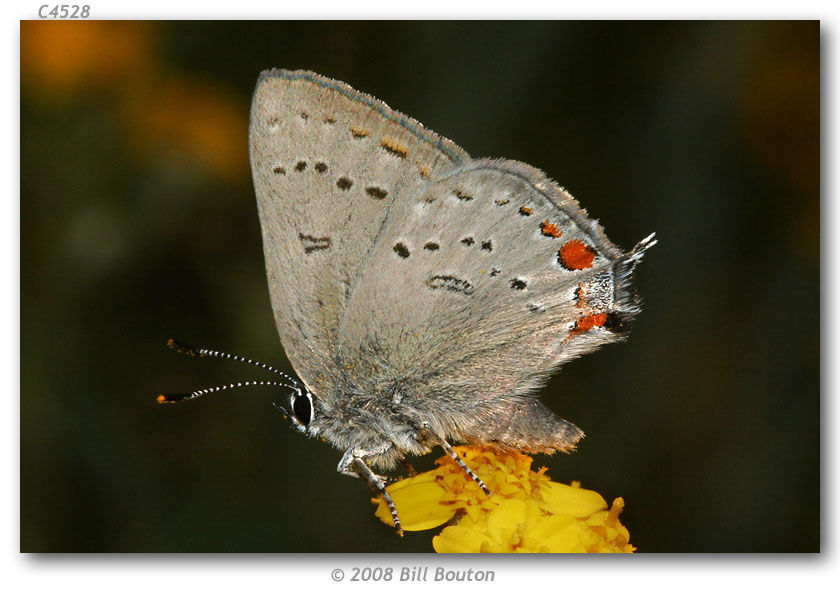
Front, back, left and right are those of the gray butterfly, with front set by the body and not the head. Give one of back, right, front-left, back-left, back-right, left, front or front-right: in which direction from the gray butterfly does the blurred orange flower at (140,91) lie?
front-right

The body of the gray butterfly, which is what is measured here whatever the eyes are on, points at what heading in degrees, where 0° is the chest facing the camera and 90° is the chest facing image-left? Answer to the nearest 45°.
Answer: approximately 90°
